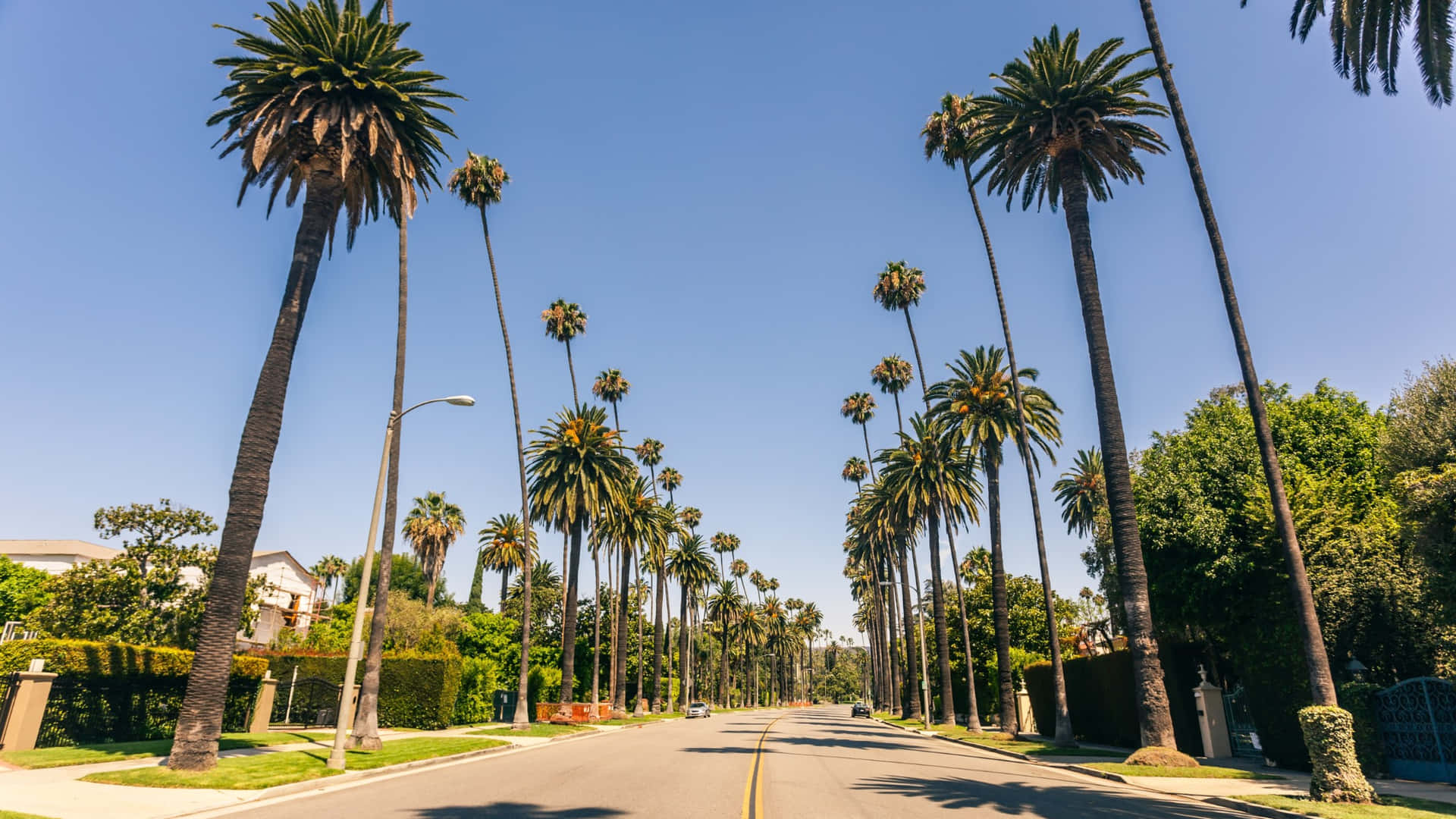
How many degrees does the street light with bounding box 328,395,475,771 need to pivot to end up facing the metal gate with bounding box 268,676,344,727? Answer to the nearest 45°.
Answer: approximately 90° to its left

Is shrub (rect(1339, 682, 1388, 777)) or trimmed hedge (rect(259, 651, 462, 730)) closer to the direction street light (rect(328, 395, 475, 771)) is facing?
the shrub

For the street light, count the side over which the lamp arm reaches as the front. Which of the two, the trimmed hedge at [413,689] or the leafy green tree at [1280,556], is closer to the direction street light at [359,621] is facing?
the leafy green tree

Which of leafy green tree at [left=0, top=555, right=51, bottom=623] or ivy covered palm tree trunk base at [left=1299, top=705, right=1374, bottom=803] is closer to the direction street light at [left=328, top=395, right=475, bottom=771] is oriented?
the ivy covered palm tree trunk base

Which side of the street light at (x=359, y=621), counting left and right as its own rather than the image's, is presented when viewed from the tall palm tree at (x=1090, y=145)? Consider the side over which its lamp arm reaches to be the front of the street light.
front

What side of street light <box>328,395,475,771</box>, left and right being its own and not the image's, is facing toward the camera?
right

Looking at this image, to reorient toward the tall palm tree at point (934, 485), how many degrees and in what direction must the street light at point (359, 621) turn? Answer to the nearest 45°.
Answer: approximately 45° to its left

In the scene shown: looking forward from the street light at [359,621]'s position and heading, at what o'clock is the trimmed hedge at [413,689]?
The trimmed hedge is roughly at 9 o'clock from the street light.

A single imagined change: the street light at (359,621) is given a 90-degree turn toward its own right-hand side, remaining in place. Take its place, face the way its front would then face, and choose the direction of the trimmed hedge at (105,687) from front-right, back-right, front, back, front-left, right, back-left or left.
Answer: back-right

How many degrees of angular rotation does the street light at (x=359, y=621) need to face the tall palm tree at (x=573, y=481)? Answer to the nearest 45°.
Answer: approximately 90° to its left

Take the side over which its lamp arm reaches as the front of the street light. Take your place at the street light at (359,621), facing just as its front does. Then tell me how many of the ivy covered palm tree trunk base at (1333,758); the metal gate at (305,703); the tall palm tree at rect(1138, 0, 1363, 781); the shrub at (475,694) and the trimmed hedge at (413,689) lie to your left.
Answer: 3

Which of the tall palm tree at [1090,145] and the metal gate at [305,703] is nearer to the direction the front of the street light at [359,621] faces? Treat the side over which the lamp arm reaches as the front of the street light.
the tall palm tree

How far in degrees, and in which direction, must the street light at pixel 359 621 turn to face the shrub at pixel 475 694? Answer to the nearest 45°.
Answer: approximately 90° to its left

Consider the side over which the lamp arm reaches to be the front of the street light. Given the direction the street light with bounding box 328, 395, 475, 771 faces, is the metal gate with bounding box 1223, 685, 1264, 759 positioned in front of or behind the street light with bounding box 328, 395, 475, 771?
in front

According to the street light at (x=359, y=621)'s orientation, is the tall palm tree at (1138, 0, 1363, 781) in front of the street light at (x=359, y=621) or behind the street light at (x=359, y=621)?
in front

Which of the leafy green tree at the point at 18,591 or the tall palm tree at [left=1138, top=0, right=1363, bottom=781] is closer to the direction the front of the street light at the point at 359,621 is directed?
the tall palm tree

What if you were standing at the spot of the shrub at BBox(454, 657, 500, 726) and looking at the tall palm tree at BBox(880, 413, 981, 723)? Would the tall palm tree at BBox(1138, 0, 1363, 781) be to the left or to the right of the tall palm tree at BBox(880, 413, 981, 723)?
right

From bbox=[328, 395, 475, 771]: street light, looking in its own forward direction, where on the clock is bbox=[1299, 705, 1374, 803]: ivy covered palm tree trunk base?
The ivy covered palm tree trunk base is roughly at 1 o'clock from the street light.
